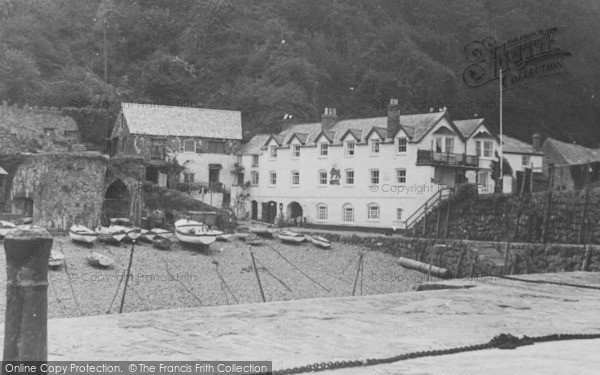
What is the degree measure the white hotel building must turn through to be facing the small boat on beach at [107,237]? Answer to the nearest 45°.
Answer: approximately 45° to its right

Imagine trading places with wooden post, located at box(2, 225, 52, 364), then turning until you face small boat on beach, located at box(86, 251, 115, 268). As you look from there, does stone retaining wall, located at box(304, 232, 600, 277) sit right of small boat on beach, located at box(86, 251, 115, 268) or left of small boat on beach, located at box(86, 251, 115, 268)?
right

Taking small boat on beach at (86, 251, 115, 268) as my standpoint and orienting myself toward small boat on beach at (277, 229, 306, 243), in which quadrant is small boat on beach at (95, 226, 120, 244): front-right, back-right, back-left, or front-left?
front-left

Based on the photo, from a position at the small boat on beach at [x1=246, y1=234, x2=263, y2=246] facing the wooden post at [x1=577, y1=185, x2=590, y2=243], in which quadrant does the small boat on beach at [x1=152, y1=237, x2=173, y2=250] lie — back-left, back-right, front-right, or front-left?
back-right

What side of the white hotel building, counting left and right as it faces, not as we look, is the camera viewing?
front

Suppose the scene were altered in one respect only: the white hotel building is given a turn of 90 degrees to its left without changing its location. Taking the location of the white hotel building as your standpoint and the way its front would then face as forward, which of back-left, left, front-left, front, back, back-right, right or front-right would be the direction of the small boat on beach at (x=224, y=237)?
back-right

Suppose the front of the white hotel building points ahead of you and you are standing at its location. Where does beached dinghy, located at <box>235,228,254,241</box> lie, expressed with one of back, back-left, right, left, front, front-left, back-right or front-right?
front-right

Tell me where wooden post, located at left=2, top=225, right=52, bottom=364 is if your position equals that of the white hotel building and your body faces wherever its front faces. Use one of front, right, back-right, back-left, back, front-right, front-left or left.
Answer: front

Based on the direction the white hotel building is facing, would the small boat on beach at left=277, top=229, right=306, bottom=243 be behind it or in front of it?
in front
